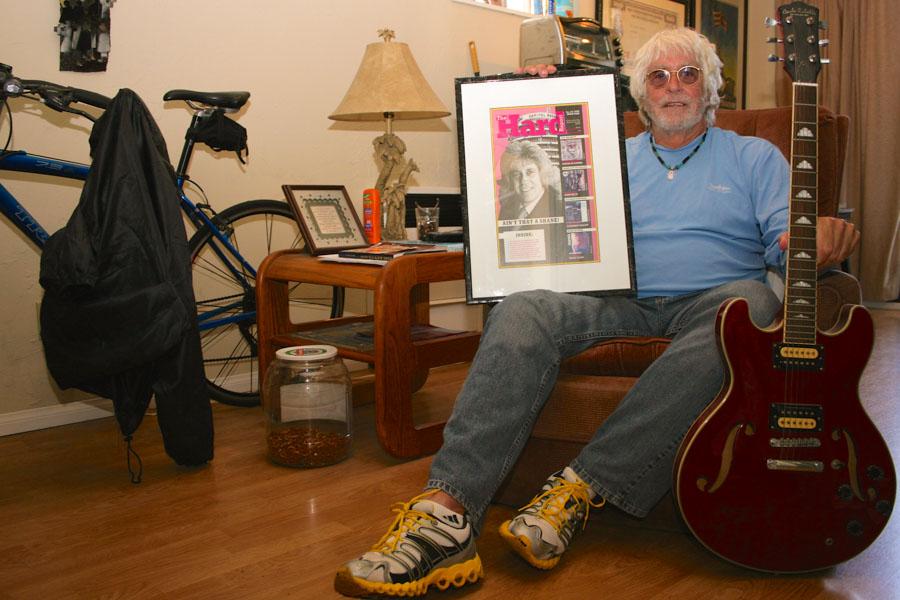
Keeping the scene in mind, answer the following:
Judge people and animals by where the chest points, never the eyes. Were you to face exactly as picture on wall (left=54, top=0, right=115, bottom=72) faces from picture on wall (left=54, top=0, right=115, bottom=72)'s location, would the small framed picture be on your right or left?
on your left

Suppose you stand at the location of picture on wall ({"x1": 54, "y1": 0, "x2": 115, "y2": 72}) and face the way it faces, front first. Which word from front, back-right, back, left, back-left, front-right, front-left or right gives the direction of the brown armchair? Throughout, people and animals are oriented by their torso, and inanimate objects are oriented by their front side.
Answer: front-left

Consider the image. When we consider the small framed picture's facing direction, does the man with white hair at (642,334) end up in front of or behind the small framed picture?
in front

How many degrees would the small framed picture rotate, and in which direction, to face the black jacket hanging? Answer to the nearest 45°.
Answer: approximately 90° to its right

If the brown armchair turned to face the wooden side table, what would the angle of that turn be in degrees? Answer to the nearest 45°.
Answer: approximately 90° to its right

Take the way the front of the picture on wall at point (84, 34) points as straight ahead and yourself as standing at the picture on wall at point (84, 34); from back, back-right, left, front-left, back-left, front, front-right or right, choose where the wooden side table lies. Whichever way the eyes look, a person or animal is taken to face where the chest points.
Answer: front-left

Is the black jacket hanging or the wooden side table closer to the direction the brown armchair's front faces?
the black jacket hanging

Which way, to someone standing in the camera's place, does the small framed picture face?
facing the viewer and to the right of the viewer

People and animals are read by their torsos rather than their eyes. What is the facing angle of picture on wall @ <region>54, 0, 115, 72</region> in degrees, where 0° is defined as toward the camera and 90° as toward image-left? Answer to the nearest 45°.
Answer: approximately 0°

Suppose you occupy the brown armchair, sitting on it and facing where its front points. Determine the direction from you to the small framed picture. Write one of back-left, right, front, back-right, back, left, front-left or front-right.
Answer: right

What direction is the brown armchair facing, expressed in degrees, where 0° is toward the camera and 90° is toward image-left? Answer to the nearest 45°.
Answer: approximately 45°

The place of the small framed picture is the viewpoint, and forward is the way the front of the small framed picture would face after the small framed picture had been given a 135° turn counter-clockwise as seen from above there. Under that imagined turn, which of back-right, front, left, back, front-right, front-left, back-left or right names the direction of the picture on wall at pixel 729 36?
front-right

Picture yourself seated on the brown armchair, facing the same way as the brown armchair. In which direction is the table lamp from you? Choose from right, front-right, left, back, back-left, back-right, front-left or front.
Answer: right
